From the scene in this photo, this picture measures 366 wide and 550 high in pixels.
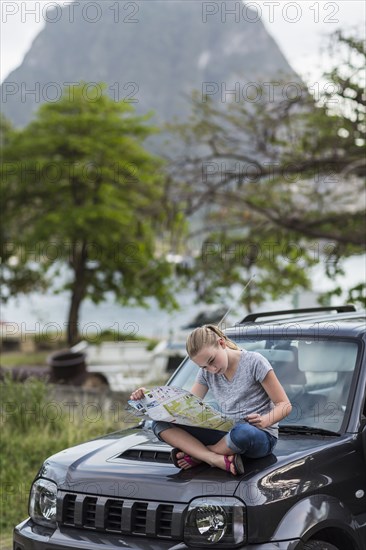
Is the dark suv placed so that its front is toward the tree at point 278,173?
no

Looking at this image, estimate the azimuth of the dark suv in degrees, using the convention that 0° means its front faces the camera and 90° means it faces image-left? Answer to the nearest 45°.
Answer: approximately 45°

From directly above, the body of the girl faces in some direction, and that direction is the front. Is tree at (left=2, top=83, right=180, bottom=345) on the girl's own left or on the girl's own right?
on the girl's own right

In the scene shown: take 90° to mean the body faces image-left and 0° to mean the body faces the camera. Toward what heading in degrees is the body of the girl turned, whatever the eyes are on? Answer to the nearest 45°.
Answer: approximately 45°

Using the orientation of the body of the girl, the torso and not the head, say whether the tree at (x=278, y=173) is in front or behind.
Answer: behind

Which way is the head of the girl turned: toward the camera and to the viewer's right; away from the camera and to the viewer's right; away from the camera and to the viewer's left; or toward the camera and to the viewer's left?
toward the camera and to the viewer's left

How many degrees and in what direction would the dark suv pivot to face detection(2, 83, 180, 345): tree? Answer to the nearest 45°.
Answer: approximately 135° to its right
